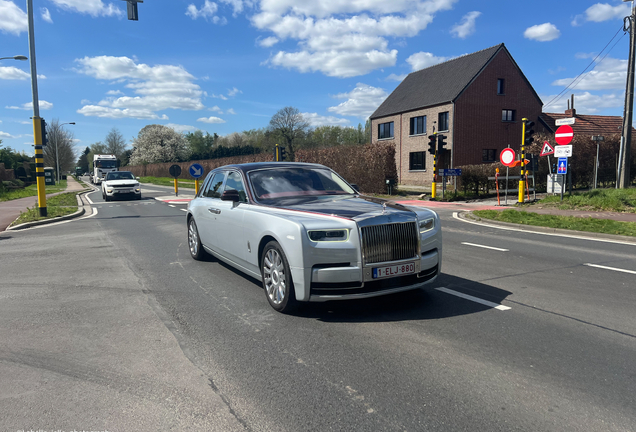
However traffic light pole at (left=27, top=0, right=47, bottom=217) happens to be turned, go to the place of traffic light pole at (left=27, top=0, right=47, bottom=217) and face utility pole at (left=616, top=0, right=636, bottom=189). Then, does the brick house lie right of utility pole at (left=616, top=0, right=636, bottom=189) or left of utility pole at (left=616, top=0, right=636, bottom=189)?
left

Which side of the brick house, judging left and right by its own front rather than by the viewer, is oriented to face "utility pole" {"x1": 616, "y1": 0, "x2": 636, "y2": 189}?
left

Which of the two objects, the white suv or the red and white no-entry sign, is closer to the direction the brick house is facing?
the white suv

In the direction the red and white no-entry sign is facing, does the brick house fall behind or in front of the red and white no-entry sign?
behind

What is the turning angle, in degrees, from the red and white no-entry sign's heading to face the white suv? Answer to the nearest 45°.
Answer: approximately 90° to its right

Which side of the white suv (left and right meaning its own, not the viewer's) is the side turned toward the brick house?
left

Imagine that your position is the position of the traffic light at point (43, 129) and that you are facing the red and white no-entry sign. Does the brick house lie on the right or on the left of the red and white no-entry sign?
left

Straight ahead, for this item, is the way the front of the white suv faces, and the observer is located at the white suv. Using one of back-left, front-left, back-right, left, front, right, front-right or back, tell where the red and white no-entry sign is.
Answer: front-left

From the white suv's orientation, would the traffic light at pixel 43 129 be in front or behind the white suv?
in front

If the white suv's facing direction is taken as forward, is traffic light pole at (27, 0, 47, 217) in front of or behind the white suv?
in front

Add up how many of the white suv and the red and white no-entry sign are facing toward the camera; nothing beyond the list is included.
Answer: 2

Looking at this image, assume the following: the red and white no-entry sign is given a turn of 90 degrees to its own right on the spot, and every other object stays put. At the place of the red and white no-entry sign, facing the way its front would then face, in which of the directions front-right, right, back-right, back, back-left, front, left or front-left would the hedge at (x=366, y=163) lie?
front-right

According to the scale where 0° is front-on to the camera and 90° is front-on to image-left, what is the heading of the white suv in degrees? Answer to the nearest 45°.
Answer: approximately 0°
